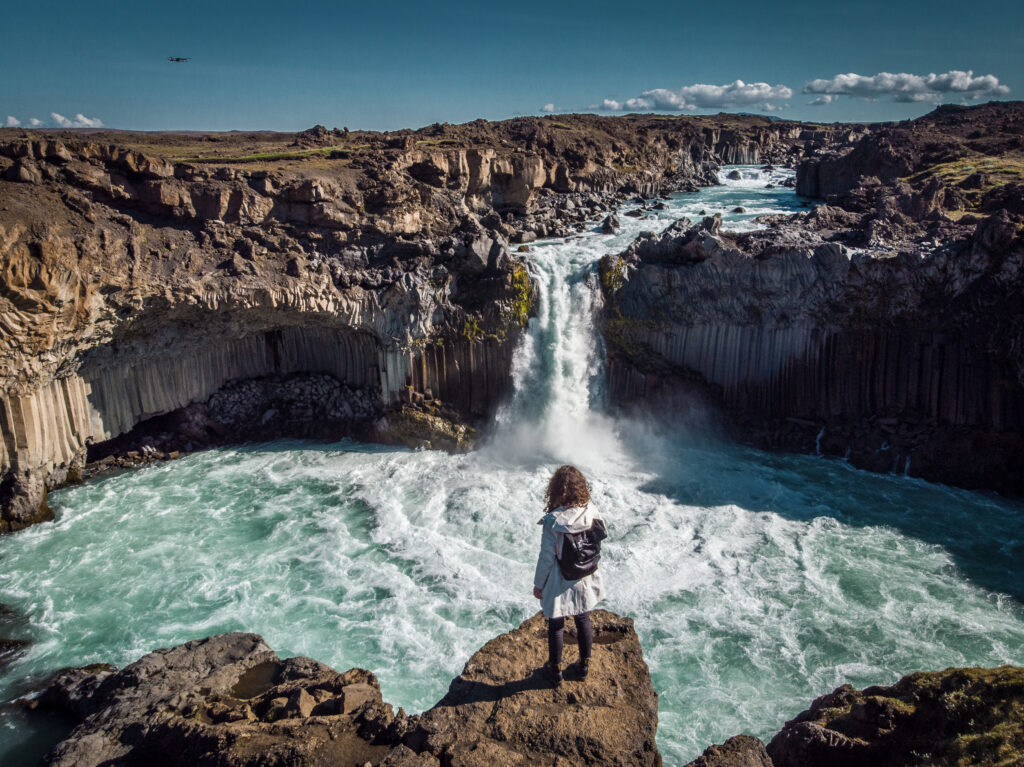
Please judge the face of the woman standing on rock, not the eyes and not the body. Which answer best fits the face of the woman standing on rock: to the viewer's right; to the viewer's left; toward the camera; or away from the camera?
away from the camera

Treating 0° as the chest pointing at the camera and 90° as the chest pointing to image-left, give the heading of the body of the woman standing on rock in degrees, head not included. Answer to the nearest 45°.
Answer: approximately 135°

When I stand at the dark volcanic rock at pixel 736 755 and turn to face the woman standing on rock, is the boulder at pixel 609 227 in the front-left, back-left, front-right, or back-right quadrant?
front-right

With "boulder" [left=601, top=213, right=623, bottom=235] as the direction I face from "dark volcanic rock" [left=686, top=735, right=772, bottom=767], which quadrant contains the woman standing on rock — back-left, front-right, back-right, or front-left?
front-left

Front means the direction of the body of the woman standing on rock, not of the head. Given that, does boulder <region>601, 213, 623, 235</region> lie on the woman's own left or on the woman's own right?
on the woman's own right
